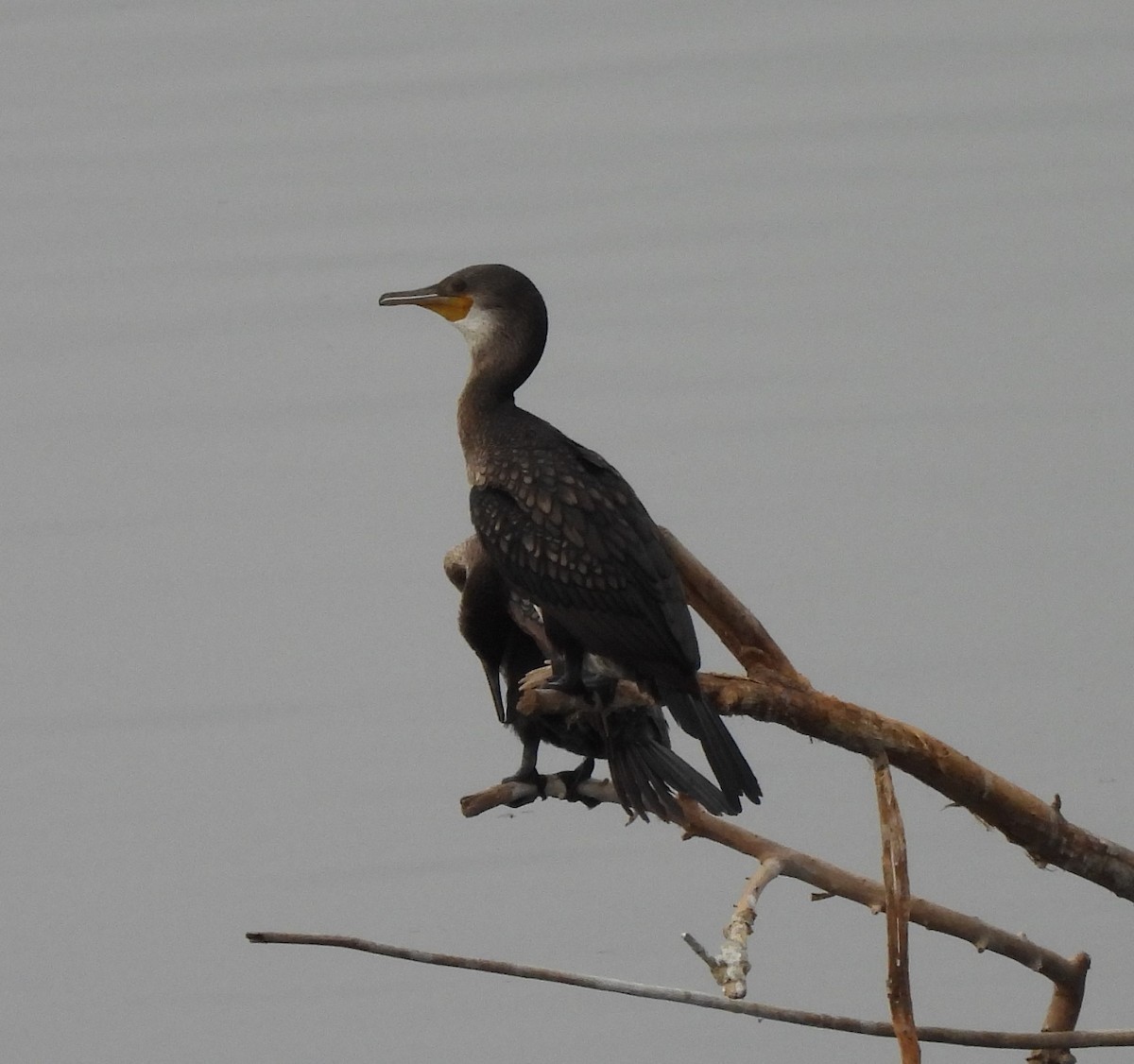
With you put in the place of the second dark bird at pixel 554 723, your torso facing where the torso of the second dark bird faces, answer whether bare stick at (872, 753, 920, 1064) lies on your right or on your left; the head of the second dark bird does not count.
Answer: on your left

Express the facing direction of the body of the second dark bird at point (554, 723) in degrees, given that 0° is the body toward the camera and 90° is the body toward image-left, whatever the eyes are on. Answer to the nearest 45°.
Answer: approximately 90°
